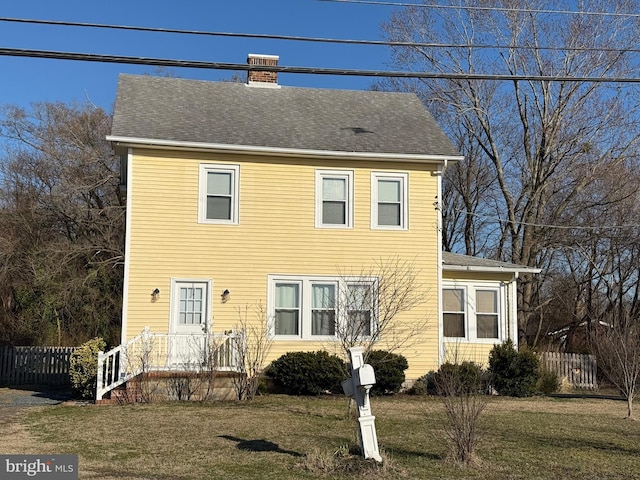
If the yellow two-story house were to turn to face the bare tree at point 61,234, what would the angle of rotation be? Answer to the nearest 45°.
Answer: approximately 135° to its right

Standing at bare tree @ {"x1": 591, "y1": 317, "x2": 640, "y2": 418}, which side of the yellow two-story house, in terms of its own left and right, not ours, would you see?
left

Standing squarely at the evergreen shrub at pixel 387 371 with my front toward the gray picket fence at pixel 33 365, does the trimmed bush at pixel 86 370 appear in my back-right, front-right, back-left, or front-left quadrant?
front-left

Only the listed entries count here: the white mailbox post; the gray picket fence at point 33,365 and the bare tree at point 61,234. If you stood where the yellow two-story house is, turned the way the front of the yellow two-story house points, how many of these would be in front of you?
1

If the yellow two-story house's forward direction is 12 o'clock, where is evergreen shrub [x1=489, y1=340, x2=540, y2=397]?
The evergreen shrub is roughly at 9 o'clock from the yellow two-story house.

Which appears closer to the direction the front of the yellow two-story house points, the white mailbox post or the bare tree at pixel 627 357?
the white mailbox post

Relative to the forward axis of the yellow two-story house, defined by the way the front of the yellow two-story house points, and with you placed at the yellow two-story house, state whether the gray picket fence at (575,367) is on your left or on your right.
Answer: on your left

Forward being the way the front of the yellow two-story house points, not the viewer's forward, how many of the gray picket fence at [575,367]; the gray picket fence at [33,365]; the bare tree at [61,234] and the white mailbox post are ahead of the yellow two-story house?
1

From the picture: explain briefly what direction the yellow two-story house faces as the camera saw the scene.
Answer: facing the viewer

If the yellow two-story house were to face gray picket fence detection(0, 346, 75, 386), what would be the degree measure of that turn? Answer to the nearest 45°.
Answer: approximately 135° to its right

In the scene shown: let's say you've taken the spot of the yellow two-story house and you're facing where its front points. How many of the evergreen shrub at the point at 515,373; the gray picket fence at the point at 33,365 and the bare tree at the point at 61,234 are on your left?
1

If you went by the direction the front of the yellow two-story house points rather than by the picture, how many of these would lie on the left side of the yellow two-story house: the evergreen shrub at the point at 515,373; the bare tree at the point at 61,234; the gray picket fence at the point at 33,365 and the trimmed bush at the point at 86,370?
1

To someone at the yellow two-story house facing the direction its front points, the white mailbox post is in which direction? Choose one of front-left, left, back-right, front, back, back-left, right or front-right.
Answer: front
